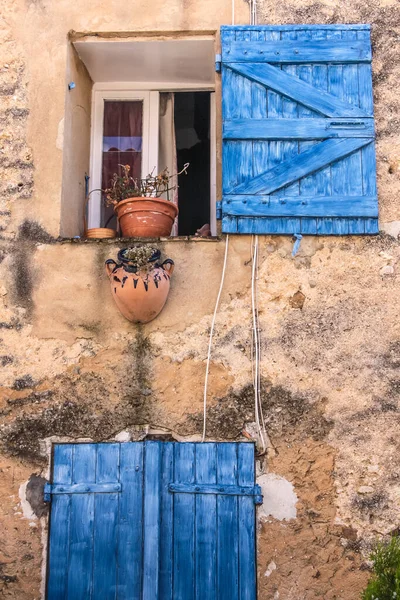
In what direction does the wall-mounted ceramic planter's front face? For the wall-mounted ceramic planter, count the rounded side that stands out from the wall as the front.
toward the camera
